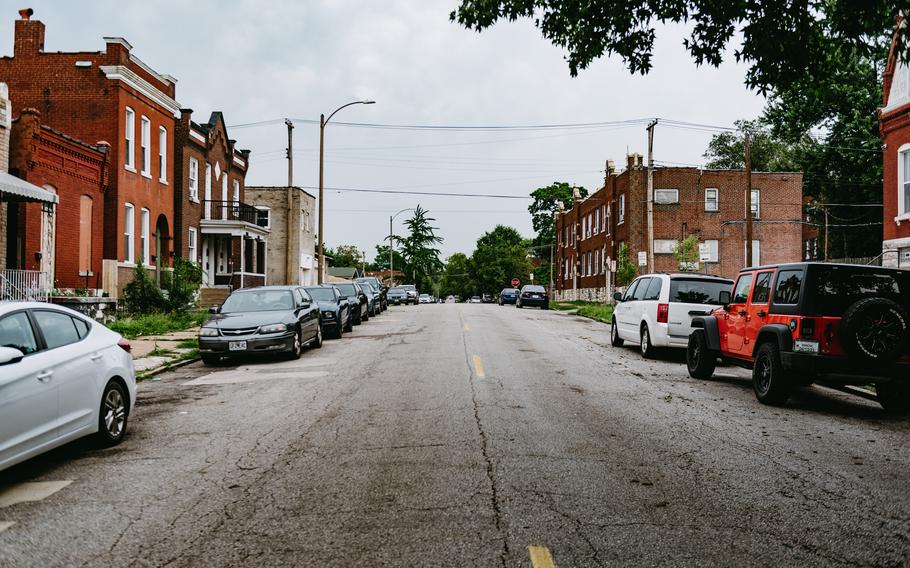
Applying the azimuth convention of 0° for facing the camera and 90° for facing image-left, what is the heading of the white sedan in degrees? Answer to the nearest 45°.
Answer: approximately 45°

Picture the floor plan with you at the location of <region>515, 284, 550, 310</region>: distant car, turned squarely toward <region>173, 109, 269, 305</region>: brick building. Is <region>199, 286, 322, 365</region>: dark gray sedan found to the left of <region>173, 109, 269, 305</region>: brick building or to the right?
left

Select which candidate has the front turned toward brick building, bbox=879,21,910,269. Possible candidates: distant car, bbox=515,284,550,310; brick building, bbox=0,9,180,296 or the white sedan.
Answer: brick building, bbox=0,9,180,296

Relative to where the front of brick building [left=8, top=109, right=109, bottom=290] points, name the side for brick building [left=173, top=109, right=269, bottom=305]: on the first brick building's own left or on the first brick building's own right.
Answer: on the first brick building's own left

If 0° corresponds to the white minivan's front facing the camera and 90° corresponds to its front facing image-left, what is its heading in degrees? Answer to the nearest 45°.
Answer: approximately 135°

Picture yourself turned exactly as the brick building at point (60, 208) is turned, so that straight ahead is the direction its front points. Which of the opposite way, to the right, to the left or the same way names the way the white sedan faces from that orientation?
to the right

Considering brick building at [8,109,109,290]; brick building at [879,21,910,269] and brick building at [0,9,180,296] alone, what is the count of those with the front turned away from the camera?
0

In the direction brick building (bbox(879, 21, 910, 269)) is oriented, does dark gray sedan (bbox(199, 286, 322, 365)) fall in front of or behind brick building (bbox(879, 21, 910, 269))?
in front

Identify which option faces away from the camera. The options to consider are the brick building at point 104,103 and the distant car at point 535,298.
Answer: the distant car

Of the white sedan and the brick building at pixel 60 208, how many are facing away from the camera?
0

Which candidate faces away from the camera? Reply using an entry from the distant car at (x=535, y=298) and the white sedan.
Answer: the distant car

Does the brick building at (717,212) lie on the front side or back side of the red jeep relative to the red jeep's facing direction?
on the front side

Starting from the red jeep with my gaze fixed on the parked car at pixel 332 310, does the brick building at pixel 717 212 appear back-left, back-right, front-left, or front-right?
front-right

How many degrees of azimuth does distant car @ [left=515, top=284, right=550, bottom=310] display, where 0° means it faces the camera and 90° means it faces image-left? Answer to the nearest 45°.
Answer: approximately 180°

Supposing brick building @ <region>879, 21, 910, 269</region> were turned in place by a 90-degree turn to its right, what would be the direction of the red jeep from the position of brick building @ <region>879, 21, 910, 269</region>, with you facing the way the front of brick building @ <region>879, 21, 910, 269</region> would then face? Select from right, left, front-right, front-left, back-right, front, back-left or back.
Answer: back-left

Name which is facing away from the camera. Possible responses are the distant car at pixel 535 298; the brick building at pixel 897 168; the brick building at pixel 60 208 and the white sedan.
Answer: the distant car

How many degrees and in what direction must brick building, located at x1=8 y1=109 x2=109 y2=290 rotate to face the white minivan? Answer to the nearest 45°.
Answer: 0° — it already faces it

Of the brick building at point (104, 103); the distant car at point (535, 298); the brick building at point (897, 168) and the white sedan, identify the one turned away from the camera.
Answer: the distant car

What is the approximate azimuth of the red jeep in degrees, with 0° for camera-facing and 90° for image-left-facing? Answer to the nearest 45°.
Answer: approximately 135°

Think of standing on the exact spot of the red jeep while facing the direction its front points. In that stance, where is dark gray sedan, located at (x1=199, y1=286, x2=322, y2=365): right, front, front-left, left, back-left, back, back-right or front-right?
front-left
